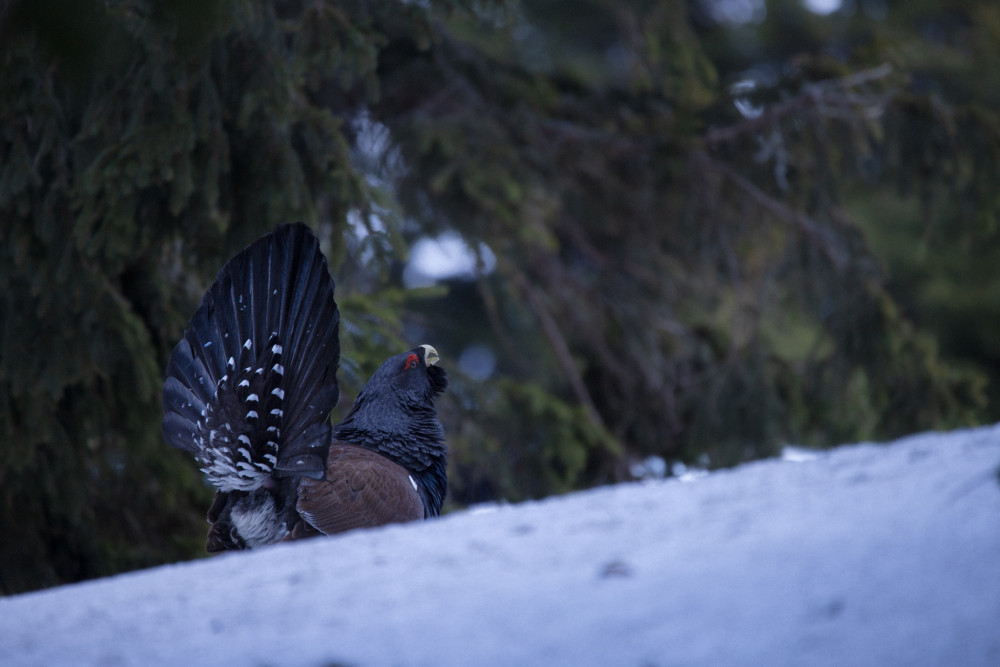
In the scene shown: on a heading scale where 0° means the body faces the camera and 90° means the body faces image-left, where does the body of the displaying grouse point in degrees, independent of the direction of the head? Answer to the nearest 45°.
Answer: approximately 225°
